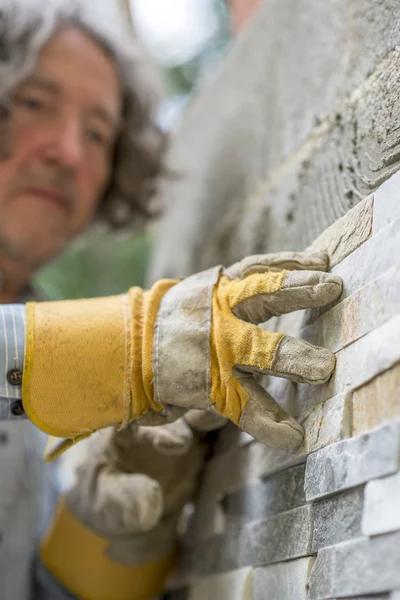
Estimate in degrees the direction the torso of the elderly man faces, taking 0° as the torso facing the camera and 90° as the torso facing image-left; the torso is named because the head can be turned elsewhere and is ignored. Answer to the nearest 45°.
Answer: approximately 315°

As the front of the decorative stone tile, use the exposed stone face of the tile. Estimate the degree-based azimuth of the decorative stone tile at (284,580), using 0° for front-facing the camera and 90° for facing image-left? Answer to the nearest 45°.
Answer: approximately 45°
